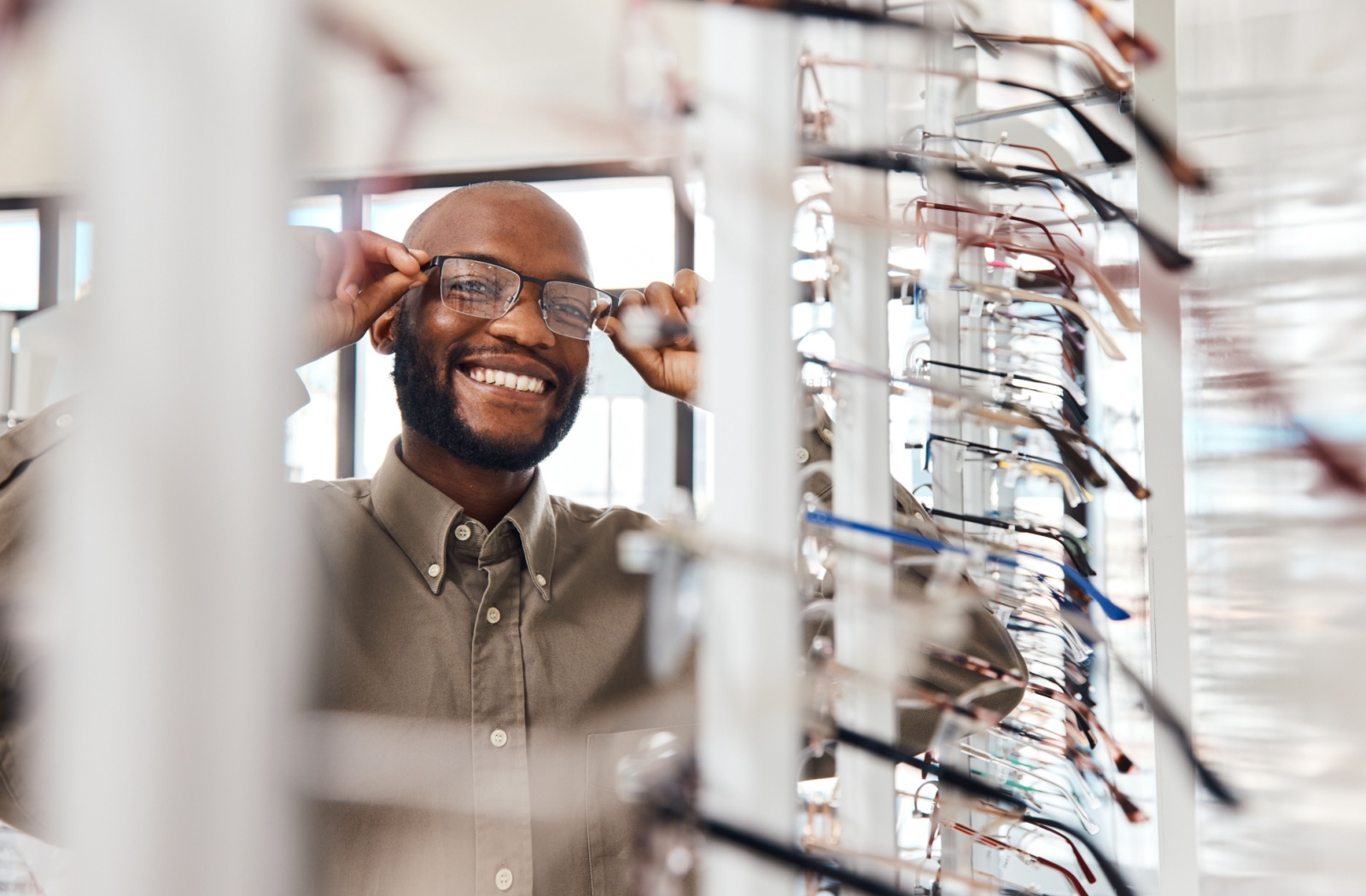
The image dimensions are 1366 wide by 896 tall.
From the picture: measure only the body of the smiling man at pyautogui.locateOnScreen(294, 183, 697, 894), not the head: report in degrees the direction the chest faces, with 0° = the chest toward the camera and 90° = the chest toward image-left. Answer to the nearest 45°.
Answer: approximately 0°

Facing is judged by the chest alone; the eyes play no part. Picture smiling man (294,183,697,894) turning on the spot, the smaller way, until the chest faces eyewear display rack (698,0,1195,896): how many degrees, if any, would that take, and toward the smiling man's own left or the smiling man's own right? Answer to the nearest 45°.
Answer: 0° — they already face it
